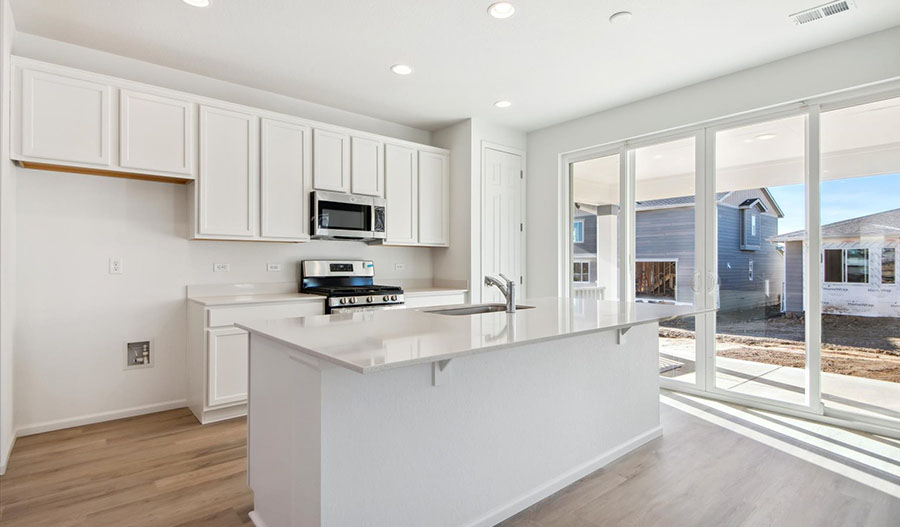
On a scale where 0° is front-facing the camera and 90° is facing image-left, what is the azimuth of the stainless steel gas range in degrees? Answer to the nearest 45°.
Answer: approximately 315°

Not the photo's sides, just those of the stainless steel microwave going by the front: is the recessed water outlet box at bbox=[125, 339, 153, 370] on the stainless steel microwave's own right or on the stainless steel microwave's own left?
on the stainless steel microwave's own right
